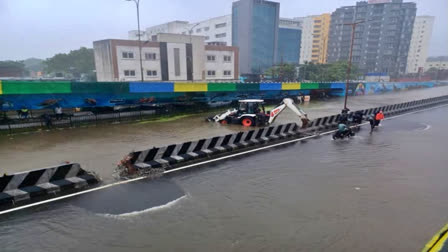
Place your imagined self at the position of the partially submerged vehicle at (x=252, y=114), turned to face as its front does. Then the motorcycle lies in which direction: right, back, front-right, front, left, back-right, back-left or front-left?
back-left

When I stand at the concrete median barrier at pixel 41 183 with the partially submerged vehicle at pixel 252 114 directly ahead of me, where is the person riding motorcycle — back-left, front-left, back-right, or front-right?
front-right

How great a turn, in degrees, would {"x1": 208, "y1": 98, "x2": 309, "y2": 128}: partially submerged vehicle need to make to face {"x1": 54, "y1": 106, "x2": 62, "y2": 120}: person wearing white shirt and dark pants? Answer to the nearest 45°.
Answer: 0° — it already faces them

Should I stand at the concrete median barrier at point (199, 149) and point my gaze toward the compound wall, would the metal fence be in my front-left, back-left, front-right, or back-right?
front-left

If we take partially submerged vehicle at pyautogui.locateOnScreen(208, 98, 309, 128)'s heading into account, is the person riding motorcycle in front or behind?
behind

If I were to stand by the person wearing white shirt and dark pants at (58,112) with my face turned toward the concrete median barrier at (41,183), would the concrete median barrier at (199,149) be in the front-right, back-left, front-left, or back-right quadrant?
front-left

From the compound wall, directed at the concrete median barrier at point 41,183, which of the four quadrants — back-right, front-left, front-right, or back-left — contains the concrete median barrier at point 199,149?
front-left

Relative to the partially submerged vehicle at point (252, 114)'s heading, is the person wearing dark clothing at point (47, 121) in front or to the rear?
in front

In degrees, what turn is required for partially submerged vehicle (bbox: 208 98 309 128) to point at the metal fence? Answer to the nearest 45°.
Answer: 0° — it already faces it

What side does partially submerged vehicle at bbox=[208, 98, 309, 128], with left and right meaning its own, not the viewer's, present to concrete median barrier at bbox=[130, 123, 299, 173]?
left

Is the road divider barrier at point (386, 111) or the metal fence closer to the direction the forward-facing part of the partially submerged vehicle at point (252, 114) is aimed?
the metal fence

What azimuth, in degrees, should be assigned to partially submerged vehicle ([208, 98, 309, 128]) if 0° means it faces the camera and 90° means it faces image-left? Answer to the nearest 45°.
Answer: approximately 90°
